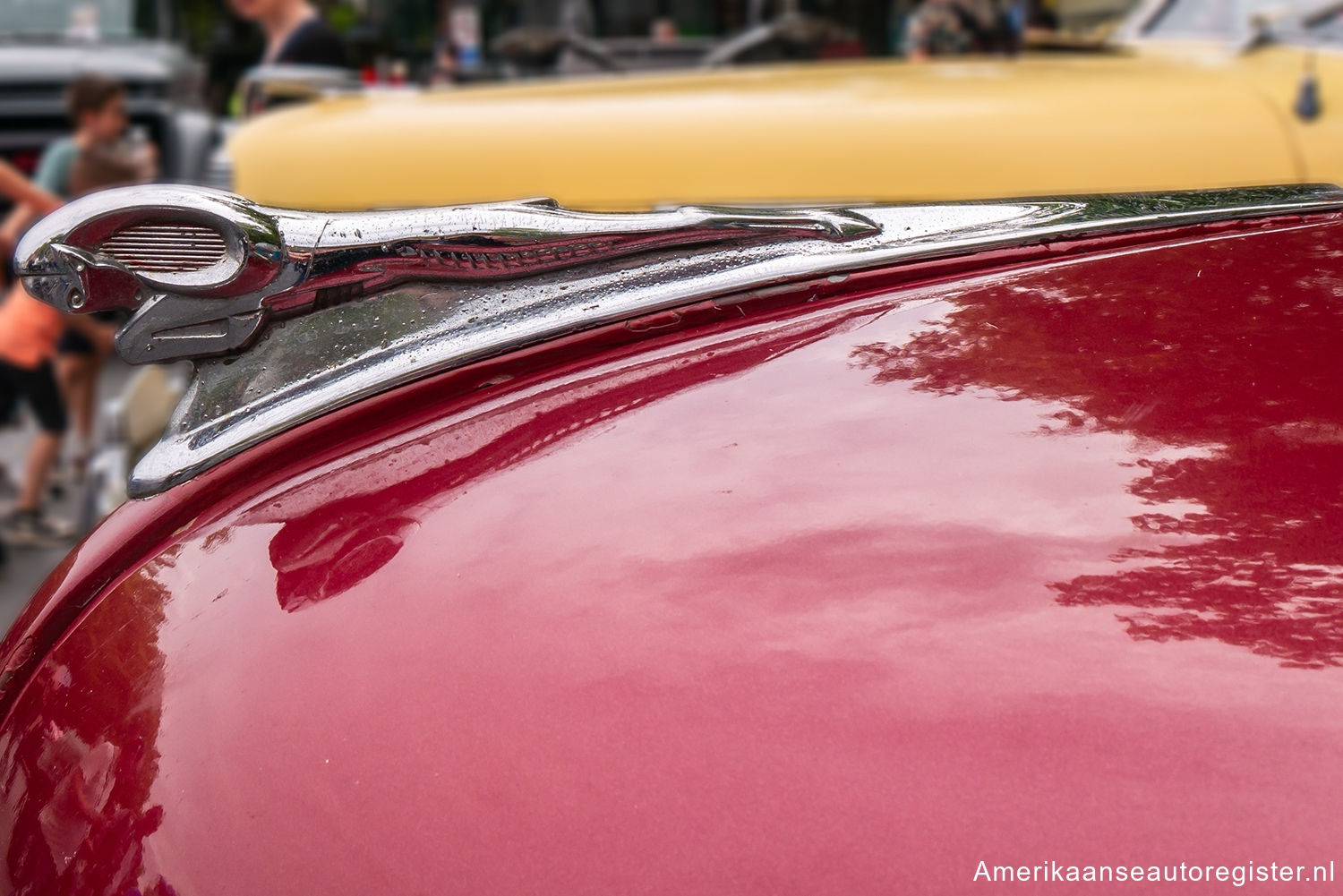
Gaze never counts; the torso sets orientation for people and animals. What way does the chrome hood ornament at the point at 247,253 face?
to the viewer's left

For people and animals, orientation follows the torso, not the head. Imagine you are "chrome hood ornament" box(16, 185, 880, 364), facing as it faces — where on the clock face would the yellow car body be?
The yellow car body is roughly at 4 o'clock from the chrome hood ornament.

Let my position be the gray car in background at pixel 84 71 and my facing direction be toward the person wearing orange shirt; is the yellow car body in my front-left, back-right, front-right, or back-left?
front-left

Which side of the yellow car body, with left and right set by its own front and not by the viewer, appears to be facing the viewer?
left

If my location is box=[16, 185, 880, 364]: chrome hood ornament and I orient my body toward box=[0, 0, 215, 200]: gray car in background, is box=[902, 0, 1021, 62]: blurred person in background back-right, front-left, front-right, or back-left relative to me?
front-right

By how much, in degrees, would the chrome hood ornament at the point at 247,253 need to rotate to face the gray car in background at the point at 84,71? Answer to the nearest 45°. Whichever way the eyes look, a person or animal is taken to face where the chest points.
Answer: approximately 90° to its right
